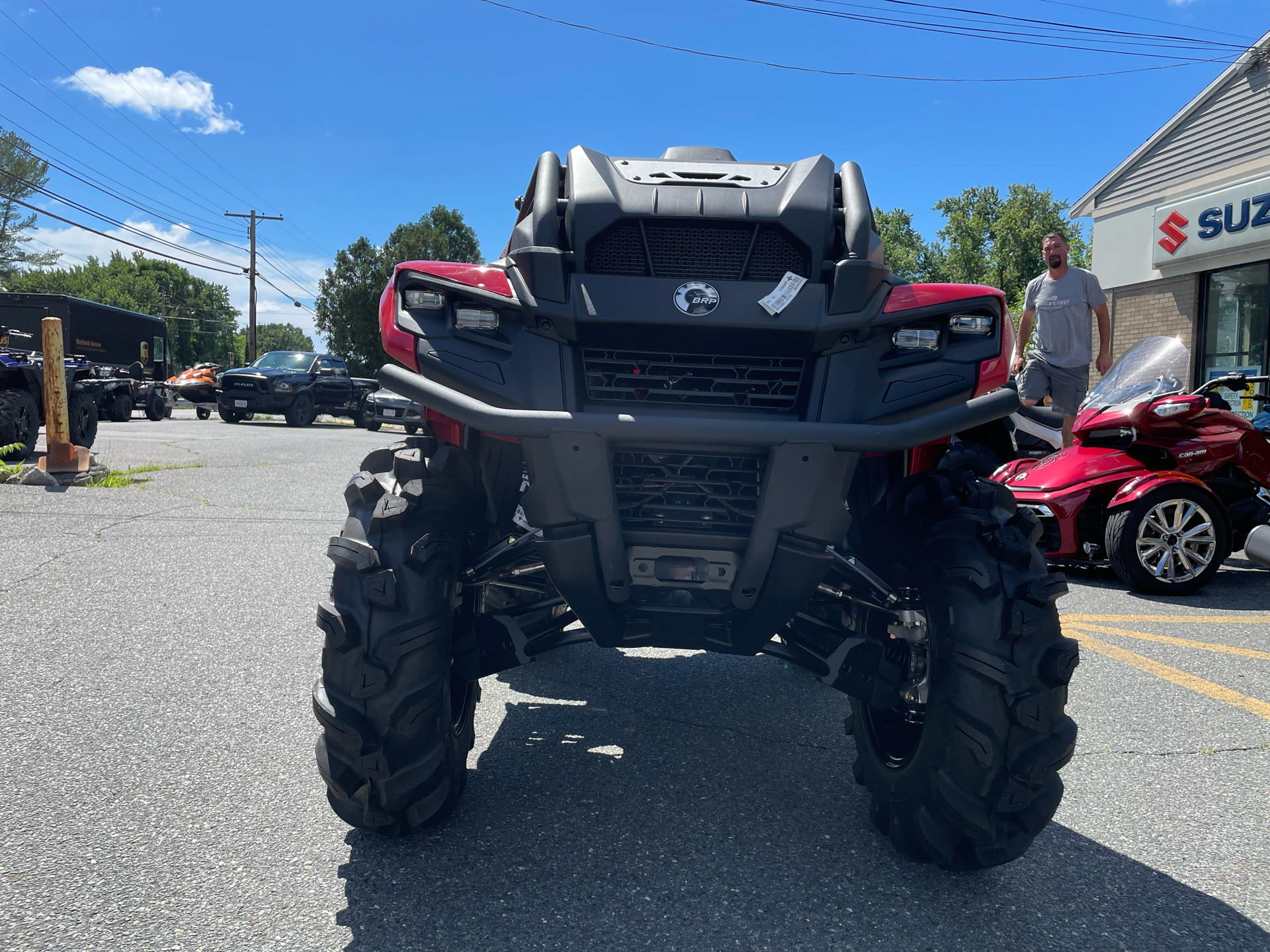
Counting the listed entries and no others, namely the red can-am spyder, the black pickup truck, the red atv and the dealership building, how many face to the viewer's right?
0

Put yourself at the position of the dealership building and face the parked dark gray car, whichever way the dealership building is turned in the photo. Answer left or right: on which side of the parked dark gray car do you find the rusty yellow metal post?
left

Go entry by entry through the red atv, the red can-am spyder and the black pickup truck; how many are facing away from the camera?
0

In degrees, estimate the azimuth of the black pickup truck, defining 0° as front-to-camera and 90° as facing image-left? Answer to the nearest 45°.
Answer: approximately 45°

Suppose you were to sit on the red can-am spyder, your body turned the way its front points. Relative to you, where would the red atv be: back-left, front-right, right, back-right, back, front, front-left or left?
front-left

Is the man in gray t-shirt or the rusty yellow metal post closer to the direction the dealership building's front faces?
the rusty yellow metal post

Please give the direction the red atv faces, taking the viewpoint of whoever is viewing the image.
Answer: facing the viewer

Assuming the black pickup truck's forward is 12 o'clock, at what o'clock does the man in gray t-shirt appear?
The man in gray t-shirt is roughly at 10 o'clock from the black pickup truck.

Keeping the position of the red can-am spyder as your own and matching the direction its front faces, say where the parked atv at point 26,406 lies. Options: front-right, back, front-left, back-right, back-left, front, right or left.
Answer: front-right

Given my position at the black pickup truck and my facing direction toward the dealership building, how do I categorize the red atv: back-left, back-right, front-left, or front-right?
front-right

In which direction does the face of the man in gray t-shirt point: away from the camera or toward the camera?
toward the camera

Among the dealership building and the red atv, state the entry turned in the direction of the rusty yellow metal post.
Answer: the dealership building

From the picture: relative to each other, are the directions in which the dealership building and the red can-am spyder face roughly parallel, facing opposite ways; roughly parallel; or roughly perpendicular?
roughly parallel

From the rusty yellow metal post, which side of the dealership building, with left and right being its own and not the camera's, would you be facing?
front

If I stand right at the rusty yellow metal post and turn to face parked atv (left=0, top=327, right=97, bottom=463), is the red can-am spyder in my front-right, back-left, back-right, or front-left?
back-right

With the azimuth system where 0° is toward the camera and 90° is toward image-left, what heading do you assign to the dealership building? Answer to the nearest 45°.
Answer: approximately 45°

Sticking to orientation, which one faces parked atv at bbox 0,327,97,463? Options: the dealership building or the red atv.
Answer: the dealership building

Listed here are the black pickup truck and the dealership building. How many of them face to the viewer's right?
0

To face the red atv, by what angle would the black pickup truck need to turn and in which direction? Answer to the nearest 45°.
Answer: approximately 45° to its left

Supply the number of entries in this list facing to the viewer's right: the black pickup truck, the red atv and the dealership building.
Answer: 0
